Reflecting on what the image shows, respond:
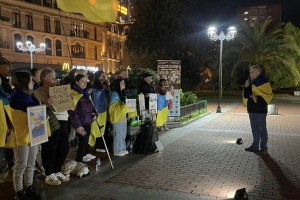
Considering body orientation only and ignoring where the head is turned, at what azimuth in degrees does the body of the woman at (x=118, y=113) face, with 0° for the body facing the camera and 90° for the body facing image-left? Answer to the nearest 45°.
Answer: approximately 270°

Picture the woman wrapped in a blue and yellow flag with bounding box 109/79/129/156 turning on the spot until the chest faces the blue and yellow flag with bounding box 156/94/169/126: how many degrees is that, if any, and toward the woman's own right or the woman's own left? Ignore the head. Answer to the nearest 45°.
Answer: approximately 45° to the woman's own left

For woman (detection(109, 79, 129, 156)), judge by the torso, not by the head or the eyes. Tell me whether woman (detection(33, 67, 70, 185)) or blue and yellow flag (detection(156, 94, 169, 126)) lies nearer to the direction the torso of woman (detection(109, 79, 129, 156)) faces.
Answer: the blue and yellow flag

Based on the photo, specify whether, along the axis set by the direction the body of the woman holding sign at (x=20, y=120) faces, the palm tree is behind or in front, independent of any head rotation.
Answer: in front

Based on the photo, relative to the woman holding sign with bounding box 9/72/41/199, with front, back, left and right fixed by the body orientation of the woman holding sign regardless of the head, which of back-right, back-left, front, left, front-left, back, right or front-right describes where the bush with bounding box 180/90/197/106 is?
front-left

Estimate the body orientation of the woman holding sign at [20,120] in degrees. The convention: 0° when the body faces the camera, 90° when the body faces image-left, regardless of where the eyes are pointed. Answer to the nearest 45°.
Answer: approximately 270°

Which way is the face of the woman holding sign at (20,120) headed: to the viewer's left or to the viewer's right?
to the viewer's right

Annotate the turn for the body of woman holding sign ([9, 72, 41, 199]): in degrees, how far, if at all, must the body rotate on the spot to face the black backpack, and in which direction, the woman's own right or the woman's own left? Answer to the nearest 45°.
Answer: approximately 45° to the woman's own left

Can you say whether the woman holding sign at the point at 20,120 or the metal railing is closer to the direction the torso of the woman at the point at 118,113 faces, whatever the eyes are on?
the metal railing

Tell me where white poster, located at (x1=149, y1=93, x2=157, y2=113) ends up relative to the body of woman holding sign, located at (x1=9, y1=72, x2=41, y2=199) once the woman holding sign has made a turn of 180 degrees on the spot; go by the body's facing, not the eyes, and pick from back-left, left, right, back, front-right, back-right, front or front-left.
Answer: back-right

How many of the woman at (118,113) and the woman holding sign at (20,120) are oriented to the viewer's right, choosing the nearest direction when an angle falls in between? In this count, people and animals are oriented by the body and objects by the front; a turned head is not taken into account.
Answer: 2

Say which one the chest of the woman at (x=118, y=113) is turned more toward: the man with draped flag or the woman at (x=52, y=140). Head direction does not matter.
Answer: the man with draped flag
